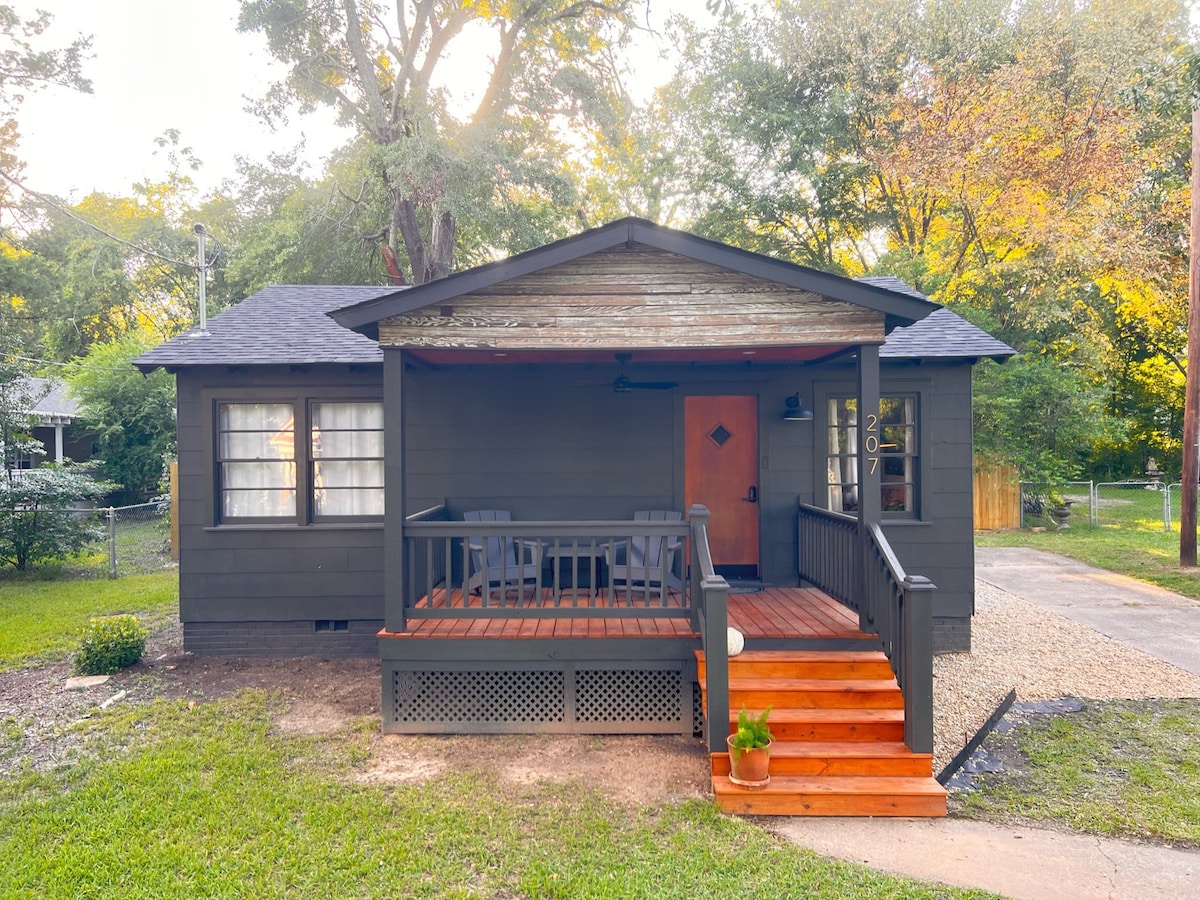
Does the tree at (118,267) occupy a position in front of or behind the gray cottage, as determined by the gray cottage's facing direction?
behind

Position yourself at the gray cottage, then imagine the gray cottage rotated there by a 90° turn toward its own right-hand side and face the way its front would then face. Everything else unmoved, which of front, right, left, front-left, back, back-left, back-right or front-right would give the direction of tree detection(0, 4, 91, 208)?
front-right

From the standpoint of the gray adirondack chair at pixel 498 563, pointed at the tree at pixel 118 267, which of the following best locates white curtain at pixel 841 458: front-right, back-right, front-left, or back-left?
back-right

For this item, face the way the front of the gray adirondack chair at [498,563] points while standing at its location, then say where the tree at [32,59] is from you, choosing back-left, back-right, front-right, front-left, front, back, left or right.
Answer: back

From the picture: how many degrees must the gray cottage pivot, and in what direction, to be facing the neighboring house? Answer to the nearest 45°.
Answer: approximately 135° to its right

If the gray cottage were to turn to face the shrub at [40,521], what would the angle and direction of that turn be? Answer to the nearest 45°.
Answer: approximately 135° to its right

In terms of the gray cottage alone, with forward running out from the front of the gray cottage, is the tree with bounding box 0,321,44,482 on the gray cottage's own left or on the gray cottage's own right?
on the gray cottage's own right

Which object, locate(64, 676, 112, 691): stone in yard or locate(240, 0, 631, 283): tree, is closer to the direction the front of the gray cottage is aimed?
the stone in yard

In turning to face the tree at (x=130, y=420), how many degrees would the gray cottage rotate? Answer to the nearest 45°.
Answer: approximately 135° to its right

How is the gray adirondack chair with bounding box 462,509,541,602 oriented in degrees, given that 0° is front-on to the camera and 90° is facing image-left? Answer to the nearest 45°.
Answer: approximately 315°

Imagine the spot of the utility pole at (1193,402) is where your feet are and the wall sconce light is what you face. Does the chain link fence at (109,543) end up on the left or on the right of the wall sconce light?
right
